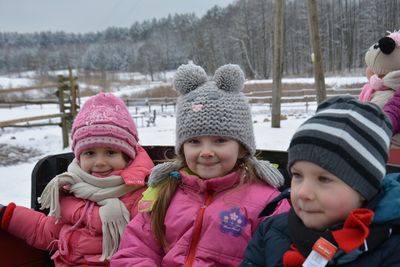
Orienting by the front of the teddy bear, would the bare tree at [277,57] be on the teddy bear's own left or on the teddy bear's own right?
on the teddy bear's own right

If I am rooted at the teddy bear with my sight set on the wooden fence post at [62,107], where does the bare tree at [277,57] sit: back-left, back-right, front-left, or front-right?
front-right

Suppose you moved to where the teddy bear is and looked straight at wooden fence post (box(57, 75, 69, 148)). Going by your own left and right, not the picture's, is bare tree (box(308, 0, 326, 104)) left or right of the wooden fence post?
right

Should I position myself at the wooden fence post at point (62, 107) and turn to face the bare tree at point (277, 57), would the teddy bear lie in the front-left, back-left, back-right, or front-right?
front-right
